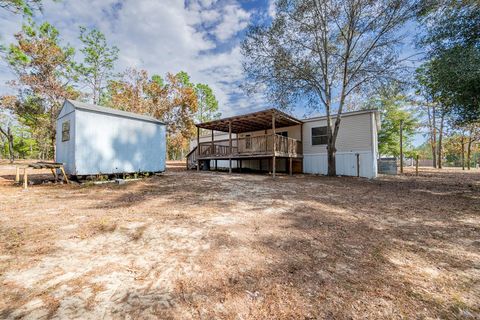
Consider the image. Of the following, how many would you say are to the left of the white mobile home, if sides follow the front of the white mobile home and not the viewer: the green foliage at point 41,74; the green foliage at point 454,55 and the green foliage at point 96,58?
1

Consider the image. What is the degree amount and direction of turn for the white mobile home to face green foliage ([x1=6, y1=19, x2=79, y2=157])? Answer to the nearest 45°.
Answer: approximately 45° to its right

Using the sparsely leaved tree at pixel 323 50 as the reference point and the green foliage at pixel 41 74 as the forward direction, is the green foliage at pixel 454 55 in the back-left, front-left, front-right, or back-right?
back-left

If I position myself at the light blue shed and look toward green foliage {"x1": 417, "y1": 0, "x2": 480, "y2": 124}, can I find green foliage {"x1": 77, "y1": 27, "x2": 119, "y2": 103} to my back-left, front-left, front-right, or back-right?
back-left

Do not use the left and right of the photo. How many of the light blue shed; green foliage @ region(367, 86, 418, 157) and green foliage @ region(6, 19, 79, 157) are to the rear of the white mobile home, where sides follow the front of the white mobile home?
1

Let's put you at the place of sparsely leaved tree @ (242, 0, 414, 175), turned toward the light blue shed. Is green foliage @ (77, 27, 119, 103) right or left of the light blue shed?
right

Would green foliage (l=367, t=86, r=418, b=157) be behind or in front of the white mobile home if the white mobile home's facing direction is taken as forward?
behind

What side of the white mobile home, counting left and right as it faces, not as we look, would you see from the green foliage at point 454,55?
left

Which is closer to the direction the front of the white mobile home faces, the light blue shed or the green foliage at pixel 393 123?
the light blue shed

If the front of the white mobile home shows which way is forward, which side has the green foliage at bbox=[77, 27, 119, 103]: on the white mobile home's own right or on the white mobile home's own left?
on the white mobile home's own right

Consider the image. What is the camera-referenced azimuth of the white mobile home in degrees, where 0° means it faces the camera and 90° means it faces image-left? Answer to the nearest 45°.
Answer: approximately 45°

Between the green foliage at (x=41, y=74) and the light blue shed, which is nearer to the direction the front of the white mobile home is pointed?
the light blue shed
